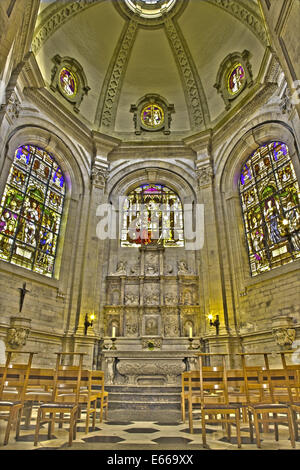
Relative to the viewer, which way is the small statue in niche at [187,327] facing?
toward the camera

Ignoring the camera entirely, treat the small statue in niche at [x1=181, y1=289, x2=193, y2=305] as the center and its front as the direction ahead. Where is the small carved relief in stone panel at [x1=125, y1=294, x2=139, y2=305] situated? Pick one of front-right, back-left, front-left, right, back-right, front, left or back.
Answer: right

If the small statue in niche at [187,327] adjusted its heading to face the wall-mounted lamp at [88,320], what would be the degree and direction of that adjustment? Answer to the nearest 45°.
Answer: approximately 90° to its right

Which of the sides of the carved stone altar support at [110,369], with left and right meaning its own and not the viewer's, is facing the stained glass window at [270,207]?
left

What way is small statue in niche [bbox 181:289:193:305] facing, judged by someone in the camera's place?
facing the viewer

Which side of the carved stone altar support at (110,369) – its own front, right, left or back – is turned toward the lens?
front

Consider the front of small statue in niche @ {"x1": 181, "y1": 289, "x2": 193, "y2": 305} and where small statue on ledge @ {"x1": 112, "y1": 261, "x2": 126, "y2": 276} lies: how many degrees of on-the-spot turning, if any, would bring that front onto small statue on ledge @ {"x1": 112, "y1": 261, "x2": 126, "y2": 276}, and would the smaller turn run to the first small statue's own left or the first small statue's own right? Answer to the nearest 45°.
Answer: approximately 90° to the first small statue's own right

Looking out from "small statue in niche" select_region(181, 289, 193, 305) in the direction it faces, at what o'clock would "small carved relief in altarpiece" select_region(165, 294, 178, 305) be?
"small carved relief in altarpiece" select_region(165, 294, 178, 305) is roughly at 3 o'clock from "small statue in niche" select_region(181, 289, 193, 305).

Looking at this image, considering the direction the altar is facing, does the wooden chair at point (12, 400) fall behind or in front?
in front

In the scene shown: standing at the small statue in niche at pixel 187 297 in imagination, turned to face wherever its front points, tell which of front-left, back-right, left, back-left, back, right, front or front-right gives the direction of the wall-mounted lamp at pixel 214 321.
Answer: front-left
